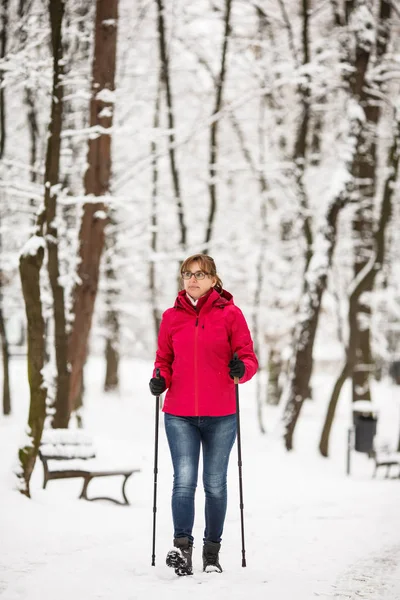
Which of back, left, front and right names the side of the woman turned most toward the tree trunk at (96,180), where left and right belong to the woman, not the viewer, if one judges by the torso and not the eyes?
back

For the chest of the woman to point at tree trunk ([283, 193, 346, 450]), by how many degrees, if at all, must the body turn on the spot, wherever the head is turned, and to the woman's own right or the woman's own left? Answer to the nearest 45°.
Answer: approximately 180°

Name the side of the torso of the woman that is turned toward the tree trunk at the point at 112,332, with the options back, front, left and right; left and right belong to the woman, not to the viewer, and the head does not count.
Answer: back

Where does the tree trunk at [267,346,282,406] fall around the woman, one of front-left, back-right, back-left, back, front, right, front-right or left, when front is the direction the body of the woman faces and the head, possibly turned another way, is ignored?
back

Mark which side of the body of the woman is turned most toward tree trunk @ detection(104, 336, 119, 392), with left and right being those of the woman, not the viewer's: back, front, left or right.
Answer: back

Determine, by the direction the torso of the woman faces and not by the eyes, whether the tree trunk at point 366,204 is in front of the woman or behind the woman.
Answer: behind

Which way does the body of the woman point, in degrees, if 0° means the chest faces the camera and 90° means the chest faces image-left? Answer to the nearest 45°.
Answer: approximately 0°
